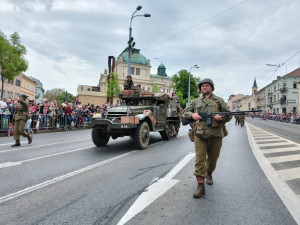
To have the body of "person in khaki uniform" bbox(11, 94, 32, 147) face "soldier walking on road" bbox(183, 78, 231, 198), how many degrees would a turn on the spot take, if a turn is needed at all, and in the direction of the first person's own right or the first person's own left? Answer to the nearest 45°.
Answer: approximately 90° to the first person's own left

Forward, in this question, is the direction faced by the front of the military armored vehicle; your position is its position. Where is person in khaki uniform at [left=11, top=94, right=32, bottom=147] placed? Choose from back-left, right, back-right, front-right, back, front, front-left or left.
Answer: front-right

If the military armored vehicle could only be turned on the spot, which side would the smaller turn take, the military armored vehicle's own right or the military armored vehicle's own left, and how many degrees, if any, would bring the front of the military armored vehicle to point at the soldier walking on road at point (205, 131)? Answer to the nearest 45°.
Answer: approximately 45° to the military armored vehicle's own left

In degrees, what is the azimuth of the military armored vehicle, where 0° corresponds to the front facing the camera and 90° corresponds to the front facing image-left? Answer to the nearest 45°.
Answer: approximately 45°

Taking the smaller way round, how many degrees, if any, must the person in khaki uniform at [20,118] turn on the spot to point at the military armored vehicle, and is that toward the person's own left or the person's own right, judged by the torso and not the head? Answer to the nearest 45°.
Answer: approximately 135° to the person's own left

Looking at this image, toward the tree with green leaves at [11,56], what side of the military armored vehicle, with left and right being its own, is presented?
right

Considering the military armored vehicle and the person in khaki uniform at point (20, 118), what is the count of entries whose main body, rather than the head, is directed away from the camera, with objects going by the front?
0

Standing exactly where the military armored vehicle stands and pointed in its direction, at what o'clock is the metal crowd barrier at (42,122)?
The metal crowd barrier is roughly at 3 o'clock from the military armored vehicle.
